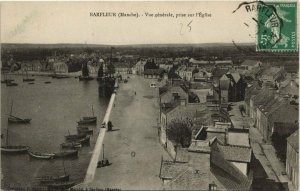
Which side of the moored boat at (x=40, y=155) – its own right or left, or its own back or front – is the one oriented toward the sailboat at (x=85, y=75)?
right

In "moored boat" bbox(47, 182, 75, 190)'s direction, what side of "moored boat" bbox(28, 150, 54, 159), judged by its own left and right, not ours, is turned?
left

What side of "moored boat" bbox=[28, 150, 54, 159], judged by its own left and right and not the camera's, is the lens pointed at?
left

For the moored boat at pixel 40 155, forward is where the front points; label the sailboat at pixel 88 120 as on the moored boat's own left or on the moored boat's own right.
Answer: on the moored boat's own right
